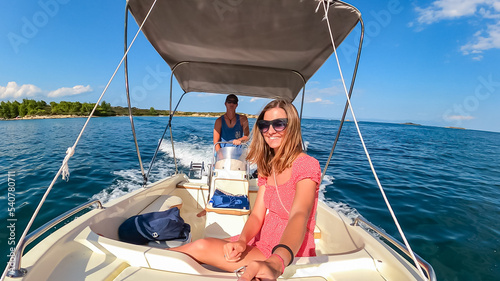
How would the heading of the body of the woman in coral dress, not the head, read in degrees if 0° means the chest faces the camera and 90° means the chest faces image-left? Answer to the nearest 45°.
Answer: approximately 45°
